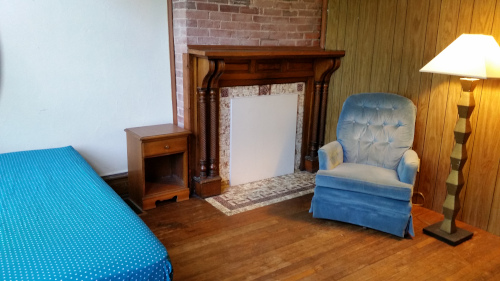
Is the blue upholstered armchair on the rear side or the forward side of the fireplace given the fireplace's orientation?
on the forward side

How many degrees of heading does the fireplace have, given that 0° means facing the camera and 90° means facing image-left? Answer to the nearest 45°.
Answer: approximately 315°

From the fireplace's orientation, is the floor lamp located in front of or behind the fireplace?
in front

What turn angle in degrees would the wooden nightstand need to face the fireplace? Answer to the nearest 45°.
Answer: approximately 45° to its left

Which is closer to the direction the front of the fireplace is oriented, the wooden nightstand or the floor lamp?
the floor lamp

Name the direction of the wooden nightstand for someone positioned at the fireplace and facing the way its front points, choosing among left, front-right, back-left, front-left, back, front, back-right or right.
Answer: right

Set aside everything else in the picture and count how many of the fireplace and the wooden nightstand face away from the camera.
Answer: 0

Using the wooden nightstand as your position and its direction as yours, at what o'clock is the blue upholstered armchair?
The blue upholstered armchair is roughly at 11 o'clock from the wooden nightstand.

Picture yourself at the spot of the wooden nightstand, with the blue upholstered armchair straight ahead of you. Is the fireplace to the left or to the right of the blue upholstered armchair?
left

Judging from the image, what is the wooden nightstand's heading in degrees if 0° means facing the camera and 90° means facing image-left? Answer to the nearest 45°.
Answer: approximately 315°

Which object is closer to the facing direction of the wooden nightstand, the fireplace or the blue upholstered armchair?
the blue upholstered armchair
